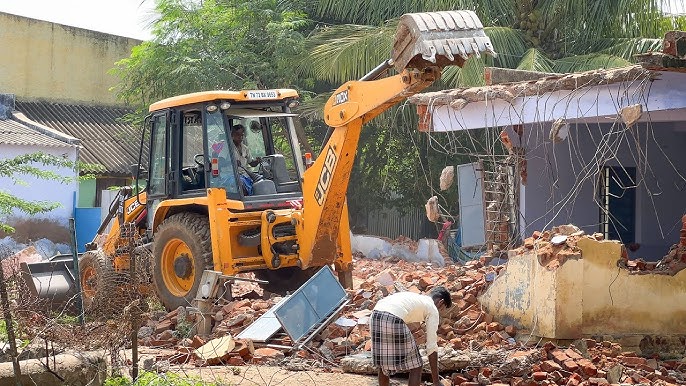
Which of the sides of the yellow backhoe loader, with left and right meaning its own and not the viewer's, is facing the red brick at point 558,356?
back

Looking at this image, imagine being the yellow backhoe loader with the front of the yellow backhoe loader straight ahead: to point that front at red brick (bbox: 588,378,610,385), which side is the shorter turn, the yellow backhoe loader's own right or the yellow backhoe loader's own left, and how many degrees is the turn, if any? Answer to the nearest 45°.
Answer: approximately 180°

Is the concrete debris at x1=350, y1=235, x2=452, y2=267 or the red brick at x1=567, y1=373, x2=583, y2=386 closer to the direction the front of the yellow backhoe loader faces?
the concrete debris

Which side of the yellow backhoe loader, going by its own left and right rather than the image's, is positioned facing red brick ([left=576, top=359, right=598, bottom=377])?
back

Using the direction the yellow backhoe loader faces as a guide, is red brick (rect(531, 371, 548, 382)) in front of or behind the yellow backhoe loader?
behind

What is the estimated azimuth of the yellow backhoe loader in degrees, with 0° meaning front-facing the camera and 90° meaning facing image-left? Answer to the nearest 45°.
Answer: approximately 135°

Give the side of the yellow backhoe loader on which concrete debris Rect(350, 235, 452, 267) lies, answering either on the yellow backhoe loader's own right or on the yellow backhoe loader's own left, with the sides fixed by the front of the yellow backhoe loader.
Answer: on the yellow backhoe loader's own right

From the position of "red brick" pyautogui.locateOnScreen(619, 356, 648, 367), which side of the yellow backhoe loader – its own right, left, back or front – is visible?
back
